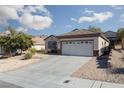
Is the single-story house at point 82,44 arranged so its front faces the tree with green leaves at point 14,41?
no

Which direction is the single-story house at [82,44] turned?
toward the camera
